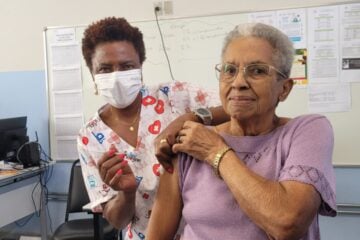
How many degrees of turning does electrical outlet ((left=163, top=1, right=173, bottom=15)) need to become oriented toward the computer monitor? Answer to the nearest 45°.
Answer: approximately 90° to its right

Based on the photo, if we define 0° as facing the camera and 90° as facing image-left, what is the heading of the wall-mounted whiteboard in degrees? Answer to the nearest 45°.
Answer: approximately 0°

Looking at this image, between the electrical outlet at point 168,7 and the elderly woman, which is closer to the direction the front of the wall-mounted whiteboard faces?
the elderly woman
